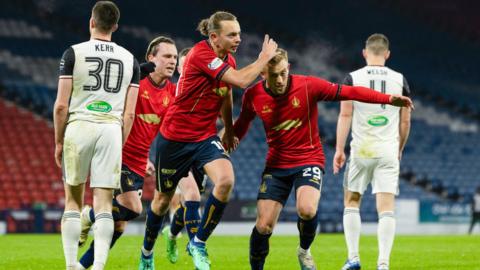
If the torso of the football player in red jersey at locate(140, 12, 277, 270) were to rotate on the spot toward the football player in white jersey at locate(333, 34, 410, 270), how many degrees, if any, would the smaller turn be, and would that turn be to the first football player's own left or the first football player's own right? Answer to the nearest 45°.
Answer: approximately 90° to the first football player's own left

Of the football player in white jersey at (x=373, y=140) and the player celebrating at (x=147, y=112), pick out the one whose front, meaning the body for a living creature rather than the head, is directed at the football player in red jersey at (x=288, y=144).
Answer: the player celebrating

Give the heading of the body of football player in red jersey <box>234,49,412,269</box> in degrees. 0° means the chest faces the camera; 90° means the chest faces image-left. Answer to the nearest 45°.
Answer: approximately 0°

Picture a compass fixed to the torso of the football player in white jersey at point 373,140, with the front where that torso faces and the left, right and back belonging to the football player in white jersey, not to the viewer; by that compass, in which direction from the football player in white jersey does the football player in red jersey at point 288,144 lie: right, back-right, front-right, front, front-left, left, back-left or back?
back-left

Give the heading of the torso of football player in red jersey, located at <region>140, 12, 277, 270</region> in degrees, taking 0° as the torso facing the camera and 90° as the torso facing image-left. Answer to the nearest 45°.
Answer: approximately 315°

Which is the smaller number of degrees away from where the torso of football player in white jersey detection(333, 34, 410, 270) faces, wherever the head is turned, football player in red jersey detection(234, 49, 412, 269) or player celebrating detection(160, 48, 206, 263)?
the player celebrating

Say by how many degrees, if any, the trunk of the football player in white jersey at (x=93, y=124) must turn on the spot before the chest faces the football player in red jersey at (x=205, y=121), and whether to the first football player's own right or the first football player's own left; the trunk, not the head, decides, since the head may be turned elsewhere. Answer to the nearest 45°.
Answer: approximately 45° to the first football player's own right

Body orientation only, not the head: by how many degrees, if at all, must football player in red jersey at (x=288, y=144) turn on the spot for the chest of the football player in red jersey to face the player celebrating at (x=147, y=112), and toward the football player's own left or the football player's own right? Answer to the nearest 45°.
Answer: approximately 135° to the football player's own right

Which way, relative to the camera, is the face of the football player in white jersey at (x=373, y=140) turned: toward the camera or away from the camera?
away from the camera

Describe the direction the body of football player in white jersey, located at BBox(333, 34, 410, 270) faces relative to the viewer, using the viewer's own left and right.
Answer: facing away from the viewer

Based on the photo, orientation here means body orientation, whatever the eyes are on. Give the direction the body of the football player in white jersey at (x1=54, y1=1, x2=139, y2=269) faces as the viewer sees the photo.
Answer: away from the camera
